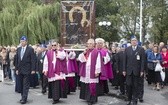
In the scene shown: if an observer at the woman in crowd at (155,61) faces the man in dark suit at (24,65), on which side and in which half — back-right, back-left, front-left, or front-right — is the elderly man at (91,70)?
front-left

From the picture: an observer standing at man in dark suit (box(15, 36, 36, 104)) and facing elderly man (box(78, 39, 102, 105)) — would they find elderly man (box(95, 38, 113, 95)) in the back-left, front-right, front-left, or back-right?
front-left

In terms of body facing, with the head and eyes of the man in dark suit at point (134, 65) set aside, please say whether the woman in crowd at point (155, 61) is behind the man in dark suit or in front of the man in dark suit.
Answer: behind

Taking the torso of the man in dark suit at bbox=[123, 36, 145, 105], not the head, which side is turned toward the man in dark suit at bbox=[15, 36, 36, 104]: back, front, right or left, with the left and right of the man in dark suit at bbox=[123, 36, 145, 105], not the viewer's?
right

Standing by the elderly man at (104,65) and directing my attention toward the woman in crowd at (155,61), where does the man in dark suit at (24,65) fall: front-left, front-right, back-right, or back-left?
back-left

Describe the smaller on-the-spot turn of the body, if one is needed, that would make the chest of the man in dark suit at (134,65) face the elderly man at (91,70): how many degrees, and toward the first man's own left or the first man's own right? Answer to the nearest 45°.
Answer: approximately 90° to the first man's own right

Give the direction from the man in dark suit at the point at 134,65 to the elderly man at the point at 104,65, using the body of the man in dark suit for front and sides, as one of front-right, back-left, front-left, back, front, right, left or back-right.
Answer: back-right

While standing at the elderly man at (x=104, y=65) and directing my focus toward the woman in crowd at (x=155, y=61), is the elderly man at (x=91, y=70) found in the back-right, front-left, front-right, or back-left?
back-right

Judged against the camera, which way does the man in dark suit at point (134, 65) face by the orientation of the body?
toward the camera

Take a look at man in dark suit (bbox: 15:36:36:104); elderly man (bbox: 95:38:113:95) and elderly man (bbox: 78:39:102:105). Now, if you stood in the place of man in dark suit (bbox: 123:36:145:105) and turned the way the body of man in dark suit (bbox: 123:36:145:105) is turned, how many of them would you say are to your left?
0

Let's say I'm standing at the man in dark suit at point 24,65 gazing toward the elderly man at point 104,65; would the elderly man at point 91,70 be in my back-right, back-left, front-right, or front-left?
front-right
